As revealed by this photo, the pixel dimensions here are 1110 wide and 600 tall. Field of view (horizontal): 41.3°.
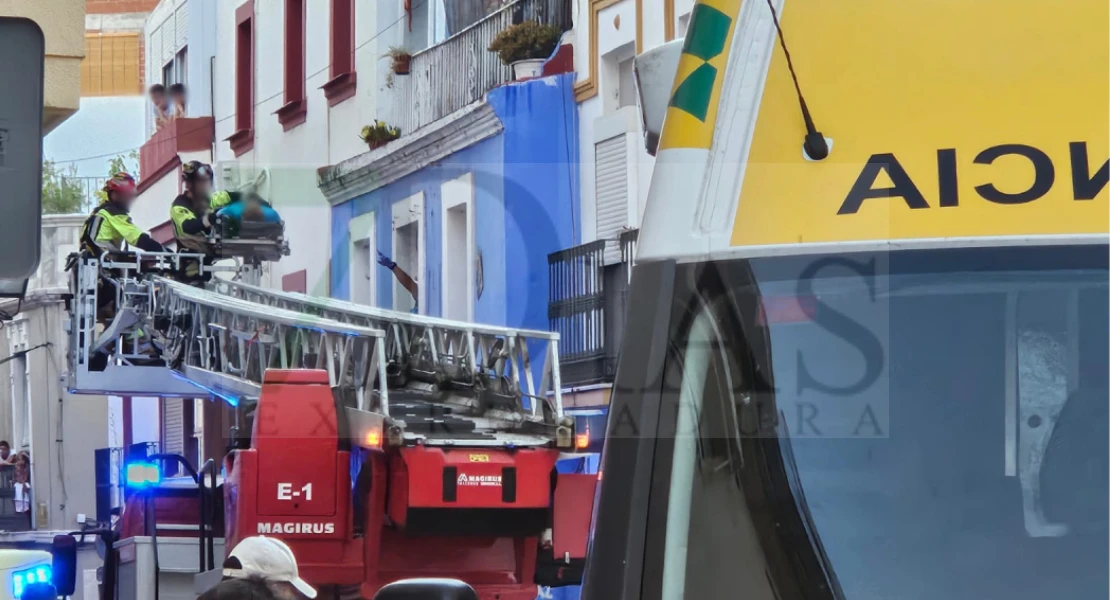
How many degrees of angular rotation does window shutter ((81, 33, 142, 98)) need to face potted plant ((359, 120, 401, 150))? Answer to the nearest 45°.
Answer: approximately 45° to its left

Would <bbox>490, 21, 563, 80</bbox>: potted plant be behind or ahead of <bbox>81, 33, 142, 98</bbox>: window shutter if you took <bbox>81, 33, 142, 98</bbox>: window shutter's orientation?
ahead

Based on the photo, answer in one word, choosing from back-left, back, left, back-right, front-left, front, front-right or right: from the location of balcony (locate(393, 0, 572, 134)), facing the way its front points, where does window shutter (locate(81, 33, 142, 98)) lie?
right

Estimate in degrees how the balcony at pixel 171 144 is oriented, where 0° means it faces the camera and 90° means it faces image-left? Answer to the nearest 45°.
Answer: approximately 45°

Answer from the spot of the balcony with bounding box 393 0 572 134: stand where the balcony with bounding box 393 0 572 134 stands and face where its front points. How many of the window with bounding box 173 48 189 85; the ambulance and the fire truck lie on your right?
1

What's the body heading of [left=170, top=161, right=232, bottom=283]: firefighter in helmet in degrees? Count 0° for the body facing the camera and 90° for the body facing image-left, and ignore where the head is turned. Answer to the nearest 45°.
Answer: approximately 270°

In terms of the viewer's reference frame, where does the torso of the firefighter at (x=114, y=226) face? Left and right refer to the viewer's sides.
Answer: facing to the right of the viewer

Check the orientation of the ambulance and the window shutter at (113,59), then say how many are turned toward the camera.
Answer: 2
